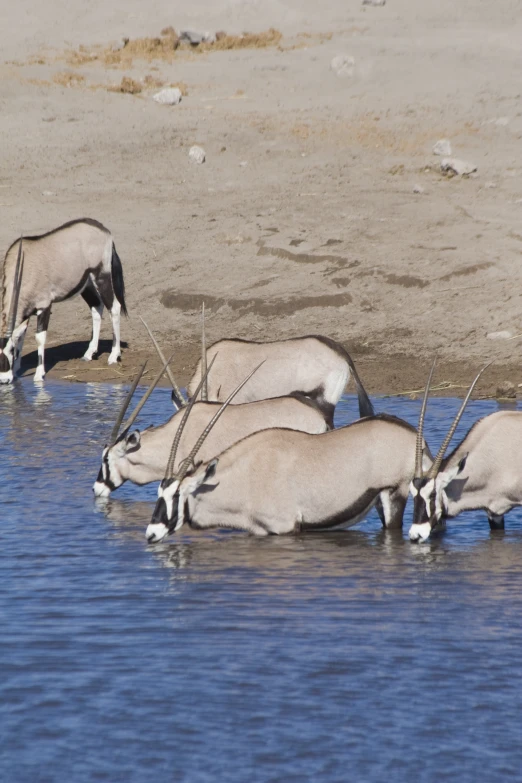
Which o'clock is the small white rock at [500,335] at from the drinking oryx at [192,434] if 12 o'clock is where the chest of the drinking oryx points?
The small white rock is roughly at 4 o'clock from the drinking oryx.

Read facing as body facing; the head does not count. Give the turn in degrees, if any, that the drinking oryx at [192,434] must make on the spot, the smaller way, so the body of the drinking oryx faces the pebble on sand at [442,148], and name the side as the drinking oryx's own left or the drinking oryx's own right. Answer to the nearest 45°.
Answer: approximately 90° to the drinking oryx's own right

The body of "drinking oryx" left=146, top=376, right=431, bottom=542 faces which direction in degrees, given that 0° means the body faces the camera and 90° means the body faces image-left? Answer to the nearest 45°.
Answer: approximately 90°

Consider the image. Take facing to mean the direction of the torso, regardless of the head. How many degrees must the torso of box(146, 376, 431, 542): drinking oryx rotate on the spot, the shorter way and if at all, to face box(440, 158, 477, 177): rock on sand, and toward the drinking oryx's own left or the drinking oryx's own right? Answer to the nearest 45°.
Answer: approximately 90° to the drinking oryx's own right

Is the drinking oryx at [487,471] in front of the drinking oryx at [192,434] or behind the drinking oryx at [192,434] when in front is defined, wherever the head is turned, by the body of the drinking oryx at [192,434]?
behind

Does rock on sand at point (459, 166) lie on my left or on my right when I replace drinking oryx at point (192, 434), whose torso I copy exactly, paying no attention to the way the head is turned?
on my right

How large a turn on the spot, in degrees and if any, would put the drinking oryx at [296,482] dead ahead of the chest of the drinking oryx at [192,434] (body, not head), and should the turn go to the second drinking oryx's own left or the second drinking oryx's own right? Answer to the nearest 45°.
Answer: approximately 135° to the second drinking oryx's own left

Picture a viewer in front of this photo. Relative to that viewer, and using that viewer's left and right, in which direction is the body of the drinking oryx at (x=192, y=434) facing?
facing to the left of the viewer

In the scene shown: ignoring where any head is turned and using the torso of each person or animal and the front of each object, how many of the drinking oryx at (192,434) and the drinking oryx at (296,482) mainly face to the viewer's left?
2

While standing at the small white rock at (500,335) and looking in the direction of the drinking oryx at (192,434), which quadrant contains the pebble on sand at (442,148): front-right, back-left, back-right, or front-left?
back-right

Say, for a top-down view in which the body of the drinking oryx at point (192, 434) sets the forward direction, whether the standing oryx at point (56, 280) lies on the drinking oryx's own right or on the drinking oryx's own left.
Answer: on the drinking oryx's own right
